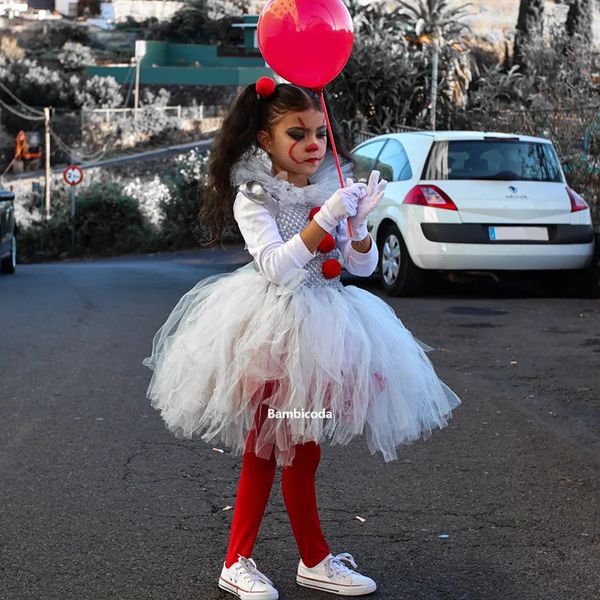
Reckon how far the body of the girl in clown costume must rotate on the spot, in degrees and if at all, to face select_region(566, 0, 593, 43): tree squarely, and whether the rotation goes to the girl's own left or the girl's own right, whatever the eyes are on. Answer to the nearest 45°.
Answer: approximately 135° to the girl's own left

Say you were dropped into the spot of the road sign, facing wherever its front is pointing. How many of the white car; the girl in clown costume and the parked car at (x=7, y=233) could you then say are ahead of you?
3

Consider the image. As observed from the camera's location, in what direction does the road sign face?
facing the viewer

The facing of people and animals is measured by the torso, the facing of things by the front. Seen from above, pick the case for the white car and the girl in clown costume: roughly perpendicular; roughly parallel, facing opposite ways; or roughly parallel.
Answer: roughly parallel, facing opposite ways

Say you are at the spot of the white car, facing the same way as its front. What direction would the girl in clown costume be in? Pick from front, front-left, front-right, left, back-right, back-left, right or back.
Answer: back-left

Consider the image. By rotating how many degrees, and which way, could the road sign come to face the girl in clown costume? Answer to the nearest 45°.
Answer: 0° — it already faces them

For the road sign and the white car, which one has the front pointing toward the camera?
the road sign

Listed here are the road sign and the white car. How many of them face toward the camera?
1

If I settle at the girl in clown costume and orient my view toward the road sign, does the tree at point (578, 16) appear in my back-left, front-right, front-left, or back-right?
front-right

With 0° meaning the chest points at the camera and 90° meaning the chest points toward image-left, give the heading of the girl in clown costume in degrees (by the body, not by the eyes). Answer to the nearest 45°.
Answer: approximately 315°

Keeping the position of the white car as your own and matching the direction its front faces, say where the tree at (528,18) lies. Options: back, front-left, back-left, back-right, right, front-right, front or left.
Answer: front-right

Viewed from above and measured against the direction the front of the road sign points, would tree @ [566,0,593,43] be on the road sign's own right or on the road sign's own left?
on the road sign's own left

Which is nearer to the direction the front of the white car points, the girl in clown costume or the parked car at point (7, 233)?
the parked car

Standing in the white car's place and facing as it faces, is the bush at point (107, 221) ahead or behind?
ahead
